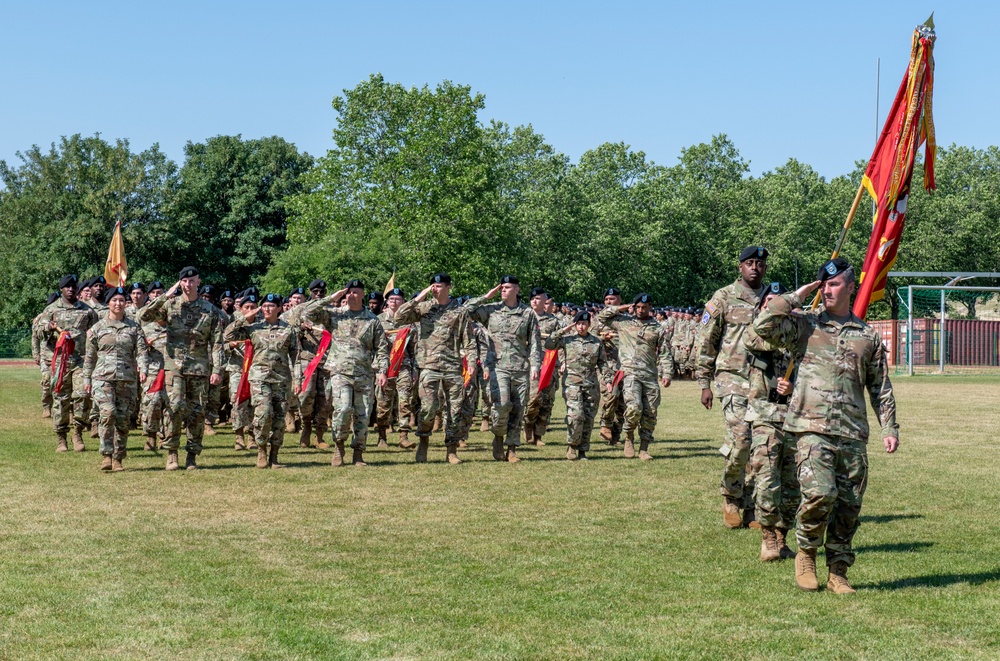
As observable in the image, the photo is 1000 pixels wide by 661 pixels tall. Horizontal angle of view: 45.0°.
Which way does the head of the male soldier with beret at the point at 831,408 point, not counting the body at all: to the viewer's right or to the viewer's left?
to the viewer's left

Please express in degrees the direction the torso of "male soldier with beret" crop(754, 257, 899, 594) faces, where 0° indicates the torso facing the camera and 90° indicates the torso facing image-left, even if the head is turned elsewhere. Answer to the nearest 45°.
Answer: approximately 0°
